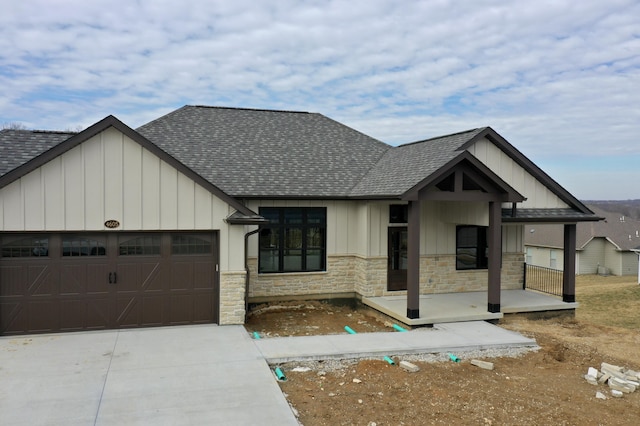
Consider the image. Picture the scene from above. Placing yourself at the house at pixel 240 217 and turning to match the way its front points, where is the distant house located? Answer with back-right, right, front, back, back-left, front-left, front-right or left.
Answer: back-left

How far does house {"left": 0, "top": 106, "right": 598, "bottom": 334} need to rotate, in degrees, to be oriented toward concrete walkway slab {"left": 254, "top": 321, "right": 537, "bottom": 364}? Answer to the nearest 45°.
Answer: approximately 45° to its left

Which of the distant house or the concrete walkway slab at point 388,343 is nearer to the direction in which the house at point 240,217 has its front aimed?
the concrete walkway slab

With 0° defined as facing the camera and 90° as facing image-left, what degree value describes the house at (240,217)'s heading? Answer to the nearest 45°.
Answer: approximately 0°
